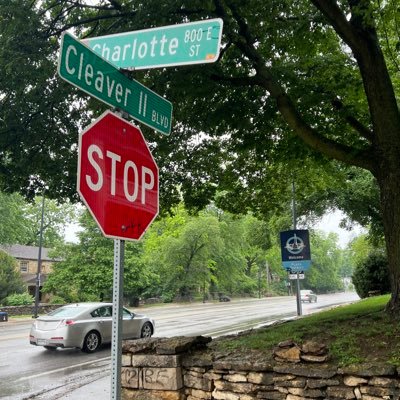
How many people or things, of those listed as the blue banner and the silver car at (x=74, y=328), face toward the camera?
1

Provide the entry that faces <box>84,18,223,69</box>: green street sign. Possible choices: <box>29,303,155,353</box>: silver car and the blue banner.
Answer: the blue banner

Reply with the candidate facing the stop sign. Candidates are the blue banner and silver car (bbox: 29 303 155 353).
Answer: the blue banner

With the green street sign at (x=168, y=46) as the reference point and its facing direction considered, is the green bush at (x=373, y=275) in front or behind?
behind

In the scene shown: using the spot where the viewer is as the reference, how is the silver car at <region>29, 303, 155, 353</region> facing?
facing away from the viewer and to the right of the viewer

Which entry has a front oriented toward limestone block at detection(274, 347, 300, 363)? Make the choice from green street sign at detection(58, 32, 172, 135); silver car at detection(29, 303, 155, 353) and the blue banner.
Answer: the blue banner

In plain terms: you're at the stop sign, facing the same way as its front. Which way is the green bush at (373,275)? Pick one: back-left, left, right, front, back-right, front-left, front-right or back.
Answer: left

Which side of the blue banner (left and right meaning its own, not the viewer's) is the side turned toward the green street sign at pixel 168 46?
front

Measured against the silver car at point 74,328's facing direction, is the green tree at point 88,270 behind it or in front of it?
in front

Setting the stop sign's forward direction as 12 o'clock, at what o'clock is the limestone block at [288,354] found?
The limestone block is roughly at 9 o'clock from the stop sign.

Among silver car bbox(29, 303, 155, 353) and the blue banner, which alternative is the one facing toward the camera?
the blue banner

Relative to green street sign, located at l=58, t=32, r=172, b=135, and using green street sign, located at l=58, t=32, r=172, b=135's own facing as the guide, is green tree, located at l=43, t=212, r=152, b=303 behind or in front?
behind

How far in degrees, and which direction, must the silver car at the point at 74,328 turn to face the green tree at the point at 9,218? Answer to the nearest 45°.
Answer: approximately 45° to its left

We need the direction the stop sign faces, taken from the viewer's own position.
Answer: facing the viewer and to the right of the viewer

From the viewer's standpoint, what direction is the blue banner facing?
toward the camera

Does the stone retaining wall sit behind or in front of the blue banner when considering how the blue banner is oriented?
in front

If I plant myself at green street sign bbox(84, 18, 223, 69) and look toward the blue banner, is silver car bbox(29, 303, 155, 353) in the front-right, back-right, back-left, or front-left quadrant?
front-left

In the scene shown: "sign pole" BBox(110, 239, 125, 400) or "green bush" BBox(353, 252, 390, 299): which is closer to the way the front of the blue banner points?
the sign pole

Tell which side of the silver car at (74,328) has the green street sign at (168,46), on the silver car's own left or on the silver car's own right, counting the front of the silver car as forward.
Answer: on the silver car's own right

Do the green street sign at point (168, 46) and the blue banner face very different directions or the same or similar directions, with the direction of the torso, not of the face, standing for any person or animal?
same or similar directions

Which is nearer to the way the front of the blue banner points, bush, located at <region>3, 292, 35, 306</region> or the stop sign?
the stop sign
